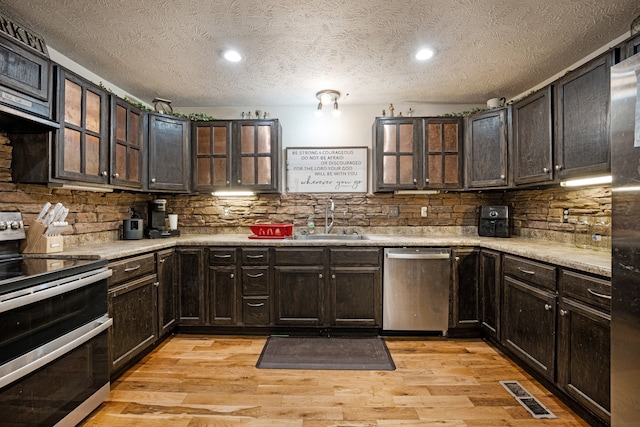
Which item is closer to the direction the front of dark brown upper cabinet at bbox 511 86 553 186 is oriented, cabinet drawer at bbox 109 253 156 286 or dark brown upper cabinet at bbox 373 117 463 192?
the cabinet drawer

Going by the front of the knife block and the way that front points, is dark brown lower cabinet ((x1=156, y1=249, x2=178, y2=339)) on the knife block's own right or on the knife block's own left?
on the knife block's own left

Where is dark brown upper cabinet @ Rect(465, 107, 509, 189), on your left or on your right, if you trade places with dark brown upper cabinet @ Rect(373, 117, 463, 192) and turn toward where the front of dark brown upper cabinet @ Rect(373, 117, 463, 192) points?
on your left

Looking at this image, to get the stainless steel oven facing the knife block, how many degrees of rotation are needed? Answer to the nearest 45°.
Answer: approximately 135° to its left

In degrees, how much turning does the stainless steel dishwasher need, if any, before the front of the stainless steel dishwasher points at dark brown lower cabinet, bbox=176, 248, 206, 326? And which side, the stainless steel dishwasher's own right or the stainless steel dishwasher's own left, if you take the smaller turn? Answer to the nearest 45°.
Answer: approximately 90° to the stainless steel dishwasher's own right

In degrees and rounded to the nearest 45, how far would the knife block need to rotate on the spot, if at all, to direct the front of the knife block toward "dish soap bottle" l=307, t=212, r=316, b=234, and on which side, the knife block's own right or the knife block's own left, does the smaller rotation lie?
approximately 45° to the knife block's own left

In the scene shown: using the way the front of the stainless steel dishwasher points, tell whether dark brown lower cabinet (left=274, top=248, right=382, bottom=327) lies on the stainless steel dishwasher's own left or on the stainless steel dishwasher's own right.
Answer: on the stainless steel dishwasher's own right
